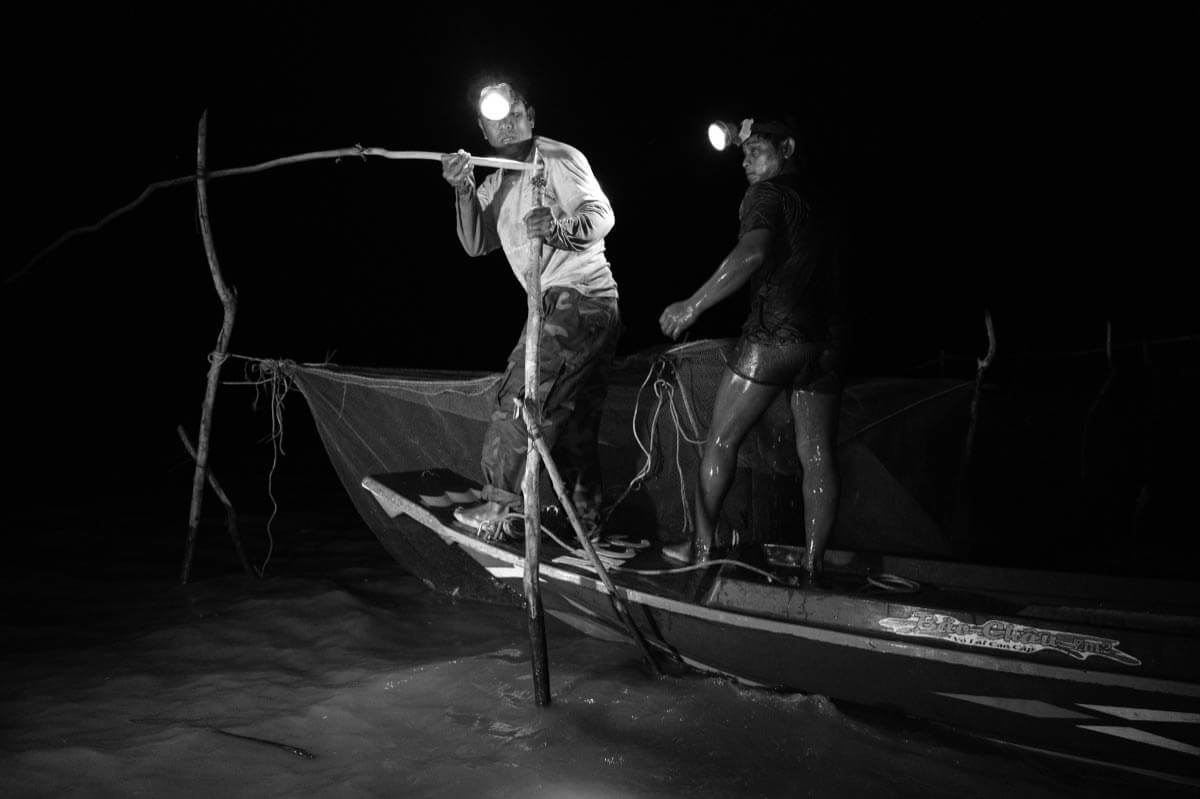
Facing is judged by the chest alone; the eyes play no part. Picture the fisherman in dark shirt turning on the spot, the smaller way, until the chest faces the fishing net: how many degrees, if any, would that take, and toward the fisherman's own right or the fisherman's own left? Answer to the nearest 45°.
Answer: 0° — they already face it

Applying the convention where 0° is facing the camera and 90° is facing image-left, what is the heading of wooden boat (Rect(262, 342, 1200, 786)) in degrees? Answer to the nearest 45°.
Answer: approximately 135°

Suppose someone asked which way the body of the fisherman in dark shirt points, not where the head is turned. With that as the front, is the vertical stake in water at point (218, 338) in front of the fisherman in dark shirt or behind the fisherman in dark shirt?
in front

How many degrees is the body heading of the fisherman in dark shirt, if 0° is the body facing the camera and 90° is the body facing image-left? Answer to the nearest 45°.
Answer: approximately 135°

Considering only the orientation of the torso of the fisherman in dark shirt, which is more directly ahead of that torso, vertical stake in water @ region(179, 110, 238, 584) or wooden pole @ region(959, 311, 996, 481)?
the vertical stake in water

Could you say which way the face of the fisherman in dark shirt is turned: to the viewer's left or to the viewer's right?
to the viewer's left

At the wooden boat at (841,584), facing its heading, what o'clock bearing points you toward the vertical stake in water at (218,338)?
The vertical stake in water is roughly at 11 o'clock from the wooden boat.
